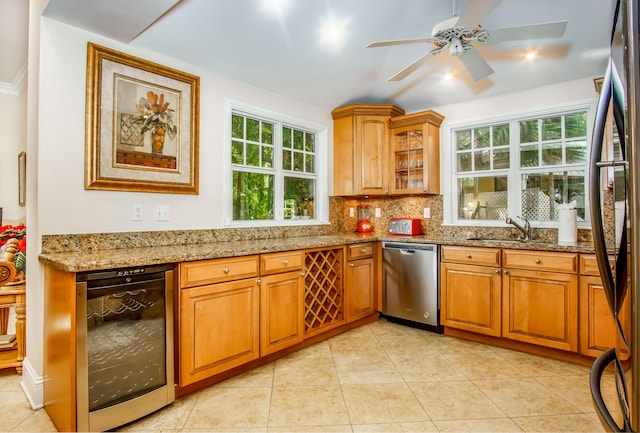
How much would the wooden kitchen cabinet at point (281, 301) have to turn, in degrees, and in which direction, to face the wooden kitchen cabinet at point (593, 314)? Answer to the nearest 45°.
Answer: approximately 45° to its left

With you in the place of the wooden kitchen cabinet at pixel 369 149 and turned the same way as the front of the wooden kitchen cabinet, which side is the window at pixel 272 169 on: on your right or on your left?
on your right

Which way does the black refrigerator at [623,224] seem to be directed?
to the viewer's left

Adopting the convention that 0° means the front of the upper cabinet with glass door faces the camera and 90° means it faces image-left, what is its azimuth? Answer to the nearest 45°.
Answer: approximately 45°

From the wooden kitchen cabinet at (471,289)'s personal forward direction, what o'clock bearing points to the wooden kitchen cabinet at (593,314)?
the wooden kitchen cabinet at (593,314) is roughly at 8 o'clock from the wooden kitchen cabinet at (471,289).

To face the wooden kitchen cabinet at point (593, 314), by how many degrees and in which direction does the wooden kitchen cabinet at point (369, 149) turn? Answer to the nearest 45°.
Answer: approximately 45° to its left

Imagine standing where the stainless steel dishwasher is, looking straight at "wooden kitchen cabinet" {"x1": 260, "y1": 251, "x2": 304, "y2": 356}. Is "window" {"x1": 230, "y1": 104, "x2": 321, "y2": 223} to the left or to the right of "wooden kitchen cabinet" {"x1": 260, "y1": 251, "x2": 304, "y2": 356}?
right

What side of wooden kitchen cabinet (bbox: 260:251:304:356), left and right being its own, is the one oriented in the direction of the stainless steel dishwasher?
left

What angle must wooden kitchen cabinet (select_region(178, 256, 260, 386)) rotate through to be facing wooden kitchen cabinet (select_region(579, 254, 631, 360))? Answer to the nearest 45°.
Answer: approximately 45° to its left

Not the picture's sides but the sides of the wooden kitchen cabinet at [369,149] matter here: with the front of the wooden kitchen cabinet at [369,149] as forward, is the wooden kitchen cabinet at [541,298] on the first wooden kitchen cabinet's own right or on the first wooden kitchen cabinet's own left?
on the first wooden kitchen cabinet's own left
